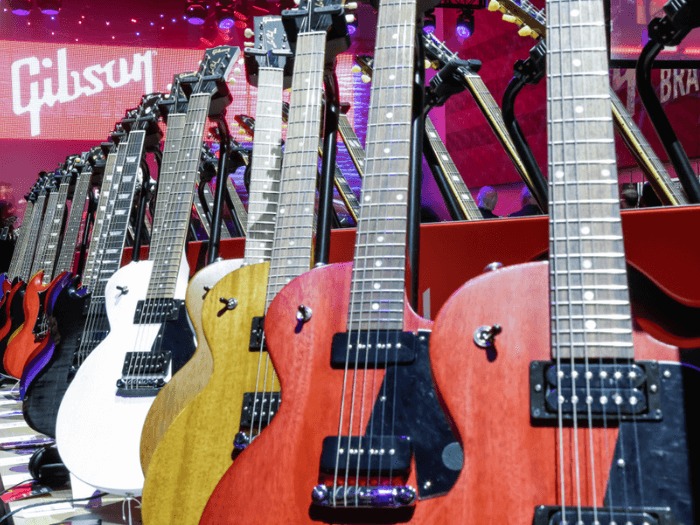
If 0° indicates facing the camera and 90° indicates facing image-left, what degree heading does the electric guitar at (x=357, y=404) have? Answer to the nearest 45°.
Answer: approximately 0°

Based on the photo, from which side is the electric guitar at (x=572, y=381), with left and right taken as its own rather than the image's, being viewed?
front

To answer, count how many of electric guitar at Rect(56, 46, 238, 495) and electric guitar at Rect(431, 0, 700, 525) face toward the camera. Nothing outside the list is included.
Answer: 2

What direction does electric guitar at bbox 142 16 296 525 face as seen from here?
toward the camera

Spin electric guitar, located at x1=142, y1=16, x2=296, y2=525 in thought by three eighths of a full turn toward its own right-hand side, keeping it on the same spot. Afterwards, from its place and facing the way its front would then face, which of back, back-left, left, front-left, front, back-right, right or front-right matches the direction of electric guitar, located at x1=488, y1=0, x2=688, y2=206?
back-right

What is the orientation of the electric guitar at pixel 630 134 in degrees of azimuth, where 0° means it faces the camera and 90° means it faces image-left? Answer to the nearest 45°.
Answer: approximately 315°

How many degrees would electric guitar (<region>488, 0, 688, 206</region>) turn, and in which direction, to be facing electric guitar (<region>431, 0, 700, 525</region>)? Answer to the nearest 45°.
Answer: approximately 45° to its right

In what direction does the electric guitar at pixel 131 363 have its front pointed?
toward the camera

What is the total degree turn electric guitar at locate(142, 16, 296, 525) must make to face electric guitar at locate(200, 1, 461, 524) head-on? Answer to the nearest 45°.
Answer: approximately 45° to its left

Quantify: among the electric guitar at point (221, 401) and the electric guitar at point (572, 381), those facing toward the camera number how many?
2

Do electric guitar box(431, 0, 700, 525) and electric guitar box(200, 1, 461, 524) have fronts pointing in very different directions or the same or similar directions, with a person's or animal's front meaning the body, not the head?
same or similar directions

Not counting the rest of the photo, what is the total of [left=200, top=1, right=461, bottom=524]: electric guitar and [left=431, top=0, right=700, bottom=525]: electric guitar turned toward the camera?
2
